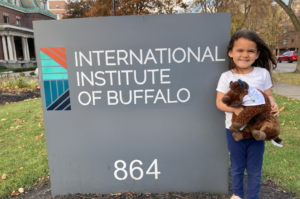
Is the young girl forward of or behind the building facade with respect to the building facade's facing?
forward

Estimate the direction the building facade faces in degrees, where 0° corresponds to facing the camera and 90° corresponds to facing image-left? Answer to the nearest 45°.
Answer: approximately 315°

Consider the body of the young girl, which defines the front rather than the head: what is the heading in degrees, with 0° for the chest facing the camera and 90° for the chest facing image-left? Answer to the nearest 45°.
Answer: approximately 0°

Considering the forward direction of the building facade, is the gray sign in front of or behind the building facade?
in front
